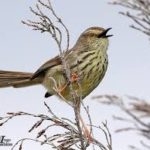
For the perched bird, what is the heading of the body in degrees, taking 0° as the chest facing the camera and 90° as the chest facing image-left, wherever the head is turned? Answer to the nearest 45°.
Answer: approximately 270°
